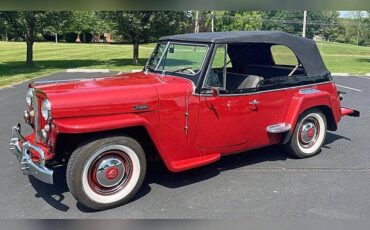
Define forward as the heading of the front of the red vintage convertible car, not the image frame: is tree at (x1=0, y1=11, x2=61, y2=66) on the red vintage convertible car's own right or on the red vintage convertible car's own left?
on the red vintage convertible car's own right

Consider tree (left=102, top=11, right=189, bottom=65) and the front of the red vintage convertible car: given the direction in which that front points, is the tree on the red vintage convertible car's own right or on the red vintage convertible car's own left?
on the red vintage convertible car's own right

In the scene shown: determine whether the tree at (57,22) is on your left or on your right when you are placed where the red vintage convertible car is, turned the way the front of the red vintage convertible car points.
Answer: on your right

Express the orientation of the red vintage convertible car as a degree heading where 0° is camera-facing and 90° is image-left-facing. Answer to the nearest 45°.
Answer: approximately 45°
